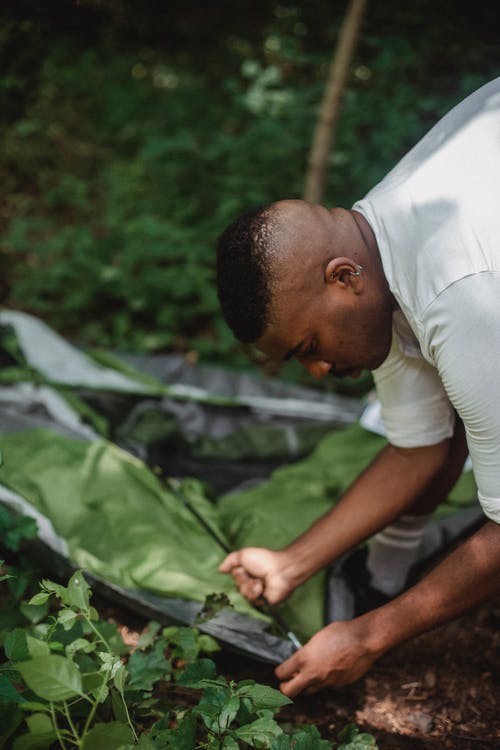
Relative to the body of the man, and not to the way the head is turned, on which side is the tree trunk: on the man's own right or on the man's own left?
on the man's own right

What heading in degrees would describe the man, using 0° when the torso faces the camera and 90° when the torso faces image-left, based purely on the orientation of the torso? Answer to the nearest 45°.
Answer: approximately 90°
